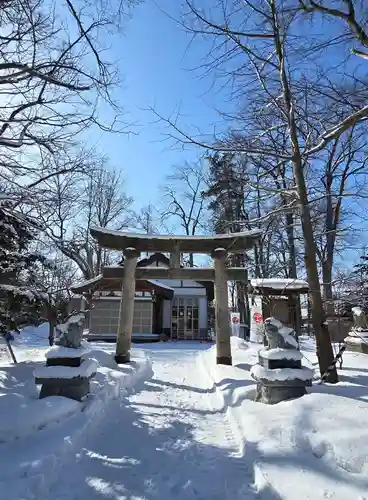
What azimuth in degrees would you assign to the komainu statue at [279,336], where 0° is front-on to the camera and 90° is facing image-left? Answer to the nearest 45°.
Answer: approximately 90°

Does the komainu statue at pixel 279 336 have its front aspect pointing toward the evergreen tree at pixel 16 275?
yes

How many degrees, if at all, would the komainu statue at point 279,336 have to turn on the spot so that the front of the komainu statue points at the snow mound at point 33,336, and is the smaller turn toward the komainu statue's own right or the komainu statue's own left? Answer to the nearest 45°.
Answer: approximately 45° to the komainu statue's own right

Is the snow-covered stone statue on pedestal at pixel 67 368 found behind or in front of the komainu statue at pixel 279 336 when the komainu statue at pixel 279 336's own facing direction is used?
in front

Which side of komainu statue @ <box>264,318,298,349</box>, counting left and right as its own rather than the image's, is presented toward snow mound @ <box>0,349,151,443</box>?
front

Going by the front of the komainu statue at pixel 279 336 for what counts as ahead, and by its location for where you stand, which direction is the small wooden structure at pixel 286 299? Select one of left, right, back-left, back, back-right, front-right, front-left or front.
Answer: right

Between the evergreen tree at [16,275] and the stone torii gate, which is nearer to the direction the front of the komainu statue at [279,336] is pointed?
the evergreen tree

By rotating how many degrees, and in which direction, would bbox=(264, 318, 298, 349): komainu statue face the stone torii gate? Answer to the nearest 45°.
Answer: approximately 45° to its right
